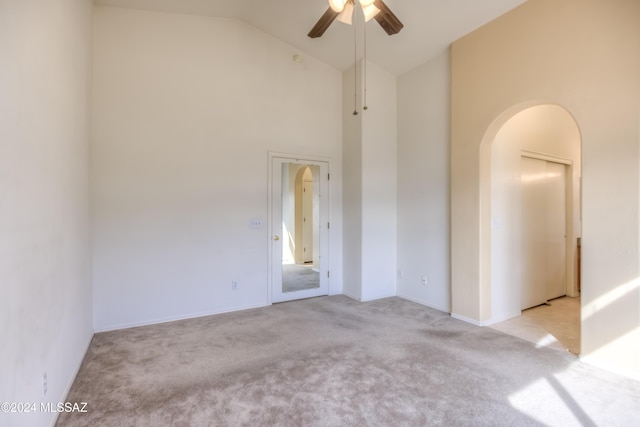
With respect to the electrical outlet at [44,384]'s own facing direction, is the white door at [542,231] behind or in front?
in front

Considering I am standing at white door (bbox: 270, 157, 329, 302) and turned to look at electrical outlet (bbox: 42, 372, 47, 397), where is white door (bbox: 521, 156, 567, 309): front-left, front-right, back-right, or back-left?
back-left

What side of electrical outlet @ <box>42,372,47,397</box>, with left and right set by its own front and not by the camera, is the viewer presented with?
right
